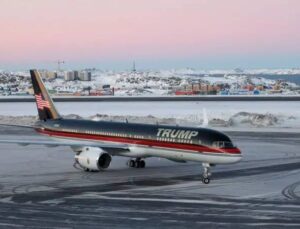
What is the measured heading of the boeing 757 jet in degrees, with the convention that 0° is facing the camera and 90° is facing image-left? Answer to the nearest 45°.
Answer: approximately 315°
